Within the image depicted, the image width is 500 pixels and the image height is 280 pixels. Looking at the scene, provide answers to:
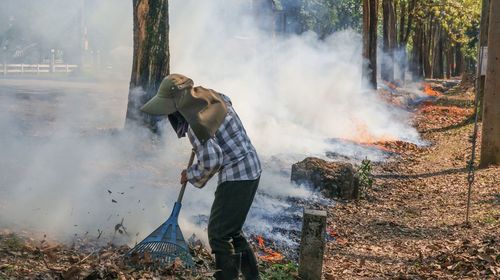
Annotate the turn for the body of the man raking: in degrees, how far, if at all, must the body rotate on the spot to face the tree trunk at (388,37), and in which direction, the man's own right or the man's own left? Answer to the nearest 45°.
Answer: approximately 90° to the man's own right

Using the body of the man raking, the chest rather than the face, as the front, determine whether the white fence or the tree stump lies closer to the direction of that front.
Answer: the white fence

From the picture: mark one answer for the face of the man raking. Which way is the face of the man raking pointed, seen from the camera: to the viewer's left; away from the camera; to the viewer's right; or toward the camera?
to the viewer's left

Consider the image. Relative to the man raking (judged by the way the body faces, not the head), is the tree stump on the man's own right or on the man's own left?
on the man's own right

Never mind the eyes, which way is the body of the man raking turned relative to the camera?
to the viewer's left

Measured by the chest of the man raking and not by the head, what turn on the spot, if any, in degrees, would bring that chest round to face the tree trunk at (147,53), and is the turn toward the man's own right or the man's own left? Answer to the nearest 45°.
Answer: approximately 90° to the man's own right

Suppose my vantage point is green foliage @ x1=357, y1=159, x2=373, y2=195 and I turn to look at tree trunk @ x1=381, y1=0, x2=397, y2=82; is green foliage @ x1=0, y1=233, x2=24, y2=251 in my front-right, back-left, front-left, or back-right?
back-left

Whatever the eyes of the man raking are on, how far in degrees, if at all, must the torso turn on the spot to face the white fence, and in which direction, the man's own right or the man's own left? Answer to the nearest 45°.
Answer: approximately 90° to the man's own right

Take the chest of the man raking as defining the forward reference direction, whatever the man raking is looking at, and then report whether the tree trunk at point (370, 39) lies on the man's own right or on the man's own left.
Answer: on the man's own right

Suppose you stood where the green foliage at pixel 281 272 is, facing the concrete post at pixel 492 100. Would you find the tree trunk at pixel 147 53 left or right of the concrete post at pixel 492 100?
left

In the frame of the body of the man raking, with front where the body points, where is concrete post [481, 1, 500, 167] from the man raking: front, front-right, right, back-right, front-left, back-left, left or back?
back-right
